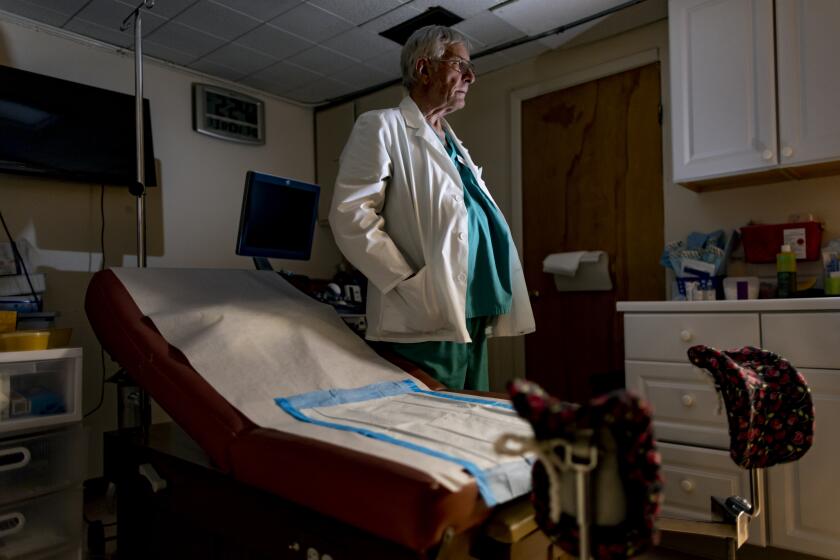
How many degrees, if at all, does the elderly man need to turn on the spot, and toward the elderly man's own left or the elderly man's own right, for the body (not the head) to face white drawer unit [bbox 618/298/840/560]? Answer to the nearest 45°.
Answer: approximately 45° to the elderly man's own left

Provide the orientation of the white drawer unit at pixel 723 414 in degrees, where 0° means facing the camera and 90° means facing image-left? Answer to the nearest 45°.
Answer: approximately 45°

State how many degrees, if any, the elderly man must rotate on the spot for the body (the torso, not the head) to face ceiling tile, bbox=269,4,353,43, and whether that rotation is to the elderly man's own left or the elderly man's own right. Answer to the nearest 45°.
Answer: approximately 180°

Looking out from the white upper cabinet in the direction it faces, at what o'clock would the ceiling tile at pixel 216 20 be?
The ceiling tile is roughly at 1 o'clock from the white upper cabinet.

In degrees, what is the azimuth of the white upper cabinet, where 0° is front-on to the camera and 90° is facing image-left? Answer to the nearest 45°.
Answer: approximately 45°

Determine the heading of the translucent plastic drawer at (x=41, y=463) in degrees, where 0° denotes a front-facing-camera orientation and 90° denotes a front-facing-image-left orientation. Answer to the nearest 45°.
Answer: approximately 315°

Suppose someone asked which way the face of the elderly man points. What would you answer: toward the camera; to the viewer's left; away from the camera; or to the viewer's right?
to the viewer's right

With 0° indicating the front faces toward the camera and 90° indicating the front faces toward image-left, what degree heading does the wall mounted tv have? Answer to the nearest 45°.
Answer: approximately 315°
